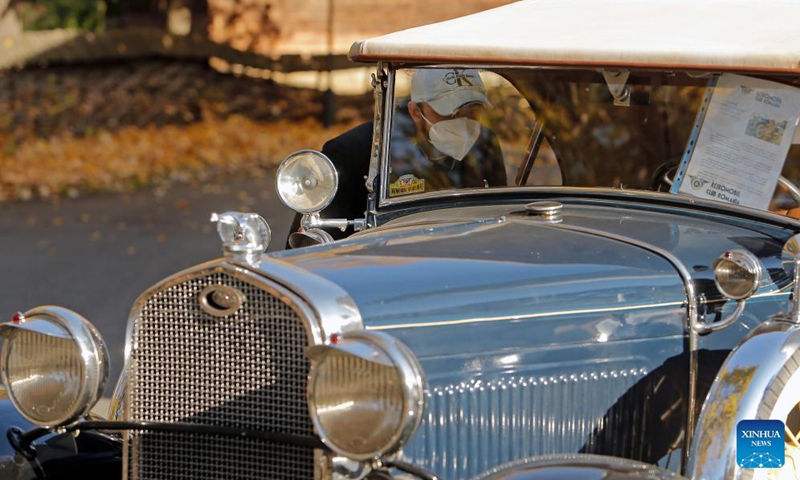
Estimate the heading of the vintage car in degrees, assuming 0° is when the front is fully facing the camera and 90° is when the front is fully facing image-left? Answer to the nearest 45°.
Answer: approximately 45°

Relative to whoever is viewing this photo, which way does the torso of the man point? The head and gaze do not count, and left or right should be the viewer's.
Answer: facing the viewer and to the right of the viewer

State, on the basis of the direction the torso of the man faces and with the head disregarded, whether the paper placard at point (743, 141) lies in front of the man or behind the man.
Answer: in front
